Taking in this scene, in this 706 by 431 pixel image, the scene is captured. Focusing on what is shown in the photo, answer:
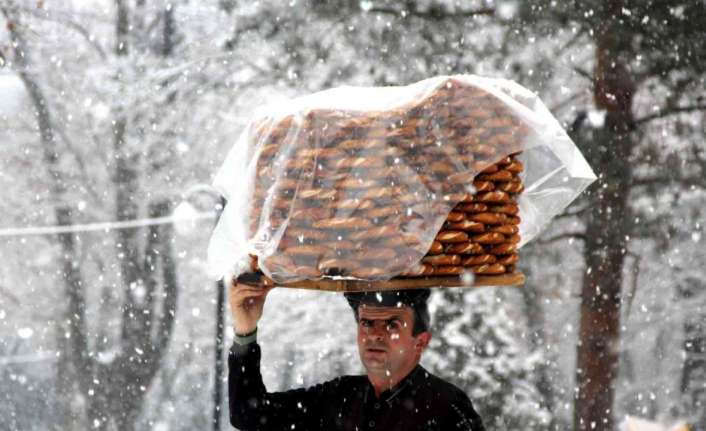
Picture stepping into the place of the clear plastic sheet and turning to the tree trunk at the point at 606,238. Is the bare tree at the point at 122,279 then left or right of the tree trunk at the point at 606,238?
left

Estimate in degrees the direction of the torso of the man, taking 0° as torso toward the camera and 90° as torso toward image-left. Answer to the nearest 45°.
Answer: approximately 45°

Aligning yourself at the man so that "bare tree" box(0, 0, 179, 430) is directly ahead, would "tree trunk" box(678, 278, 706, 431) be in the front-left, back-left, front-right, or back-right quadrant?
front-right

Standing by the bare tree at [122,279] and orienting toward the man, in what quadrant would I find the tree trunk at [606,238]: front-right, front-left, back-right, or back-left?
front-left

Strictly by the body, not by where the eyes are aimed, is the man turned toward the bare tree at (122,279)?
no

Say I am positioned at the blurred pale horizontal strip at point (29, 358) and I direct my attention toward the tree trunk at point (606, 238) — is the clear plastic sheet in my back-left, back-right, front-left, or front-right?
front-right

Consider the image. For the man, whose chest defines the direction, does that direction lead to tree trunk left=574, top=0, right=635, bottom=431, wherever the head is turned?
no

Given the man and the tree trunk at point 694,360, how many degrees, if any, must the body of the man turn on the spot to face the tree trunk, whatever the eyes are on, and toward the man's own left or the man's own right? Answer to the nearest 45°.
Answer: approximately 180°
